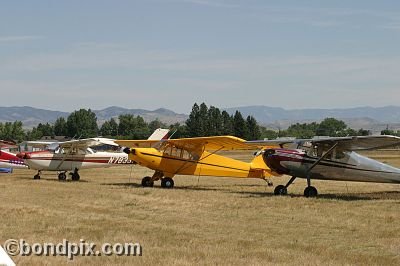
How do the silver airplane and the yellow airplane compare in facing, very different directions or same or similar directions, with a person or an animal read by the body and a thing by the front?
same or similar directions

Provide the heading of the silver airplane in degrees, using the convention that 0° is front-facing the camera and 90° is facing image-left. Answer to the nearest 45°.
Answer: approximately 45°

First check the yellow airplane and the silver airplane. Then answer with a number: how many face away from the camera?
0

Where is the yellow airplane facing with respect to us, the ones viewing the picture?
facing the viewer and to the left of the viewer
